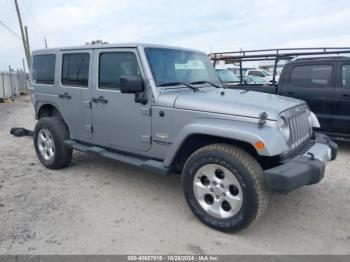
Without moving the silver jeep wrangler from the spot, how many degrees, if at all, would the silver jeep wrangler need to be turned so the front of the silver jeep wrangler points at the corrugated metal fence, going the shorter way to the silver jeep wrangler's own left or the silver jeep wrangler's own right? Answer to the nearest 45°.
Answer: approximately 180°

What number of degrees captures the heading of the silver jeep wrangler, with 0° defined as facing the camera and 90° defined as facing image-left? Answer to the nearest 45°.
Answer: approximately 315°

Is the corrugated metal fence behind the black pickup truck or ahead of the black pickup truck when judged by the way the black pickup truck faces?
behind

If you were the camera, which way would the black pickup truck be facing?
facing to the right of the viewer

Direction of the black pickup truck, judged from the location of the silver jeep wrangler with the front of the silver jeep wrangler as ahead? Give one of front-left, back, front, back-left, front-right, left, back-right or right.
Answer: left

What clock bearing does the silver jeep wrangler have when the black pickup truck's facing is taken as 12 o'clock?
The silver jeep wrangler is roughly at 4 o'clock from the black pickup truck.
